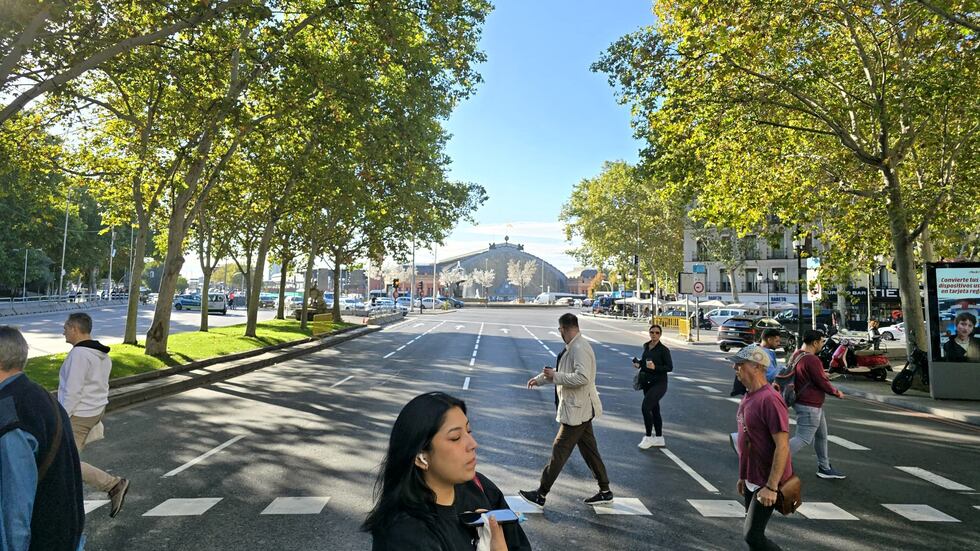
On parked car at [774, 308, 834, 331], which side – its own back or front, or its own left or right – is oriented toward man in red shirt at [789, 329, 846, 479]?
left

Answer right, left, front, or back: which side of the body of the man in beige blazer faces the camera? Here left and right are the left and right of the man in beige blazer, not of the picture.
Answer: left

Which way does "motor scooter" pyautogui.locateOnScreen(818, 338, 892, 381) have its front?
to the viewer's left

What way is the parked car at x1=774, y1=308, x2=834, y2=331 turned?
to the viewer's left
